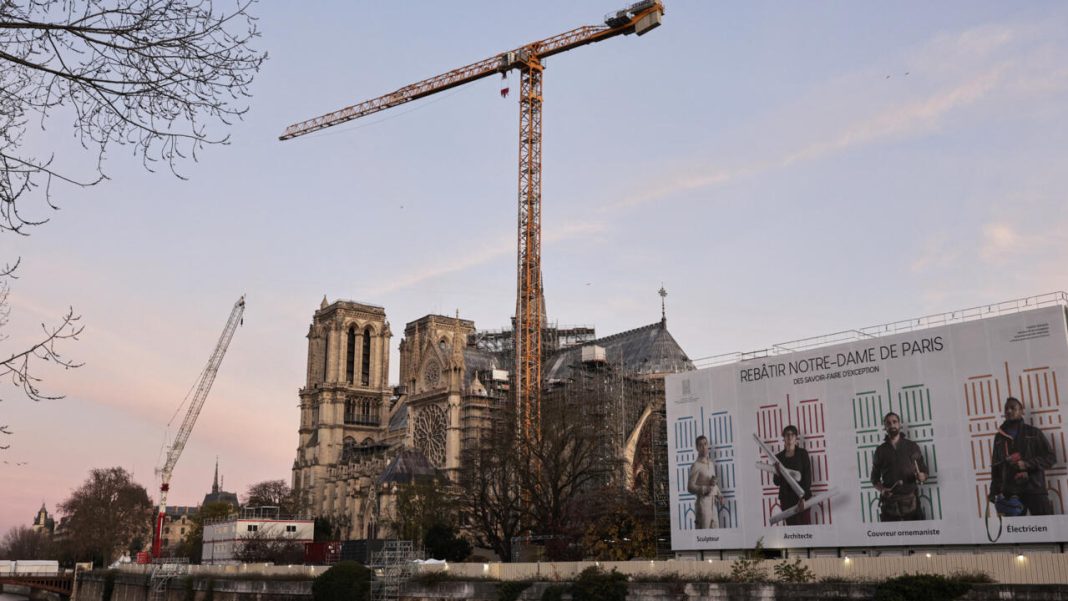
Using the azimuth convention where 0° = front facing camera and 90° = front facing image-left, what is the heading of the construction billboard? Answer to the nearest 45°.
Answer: approximately 45°

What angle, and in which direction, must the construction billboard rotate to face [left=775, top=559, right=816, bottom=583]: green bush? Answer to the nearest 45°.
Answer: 0° — it already faces it

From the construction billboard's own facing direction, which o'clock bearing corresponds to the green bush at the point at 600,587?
The green bush is roughly at 1 o'clock from the construction billboard.

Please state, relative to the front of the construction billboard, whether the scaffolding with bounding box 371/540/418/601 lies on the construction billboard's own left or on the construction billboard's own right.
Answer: on the construction billboard's own right

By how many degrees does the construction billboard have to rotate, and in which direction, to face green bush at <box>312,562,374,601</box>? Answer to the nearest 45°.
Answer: approximately 45° to its right

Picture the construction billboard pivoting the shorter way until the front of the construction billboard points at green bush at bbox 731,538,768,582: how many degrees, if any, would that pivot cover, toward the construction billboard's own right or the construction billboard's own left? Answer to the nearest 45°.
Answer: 0° — it already faces it
